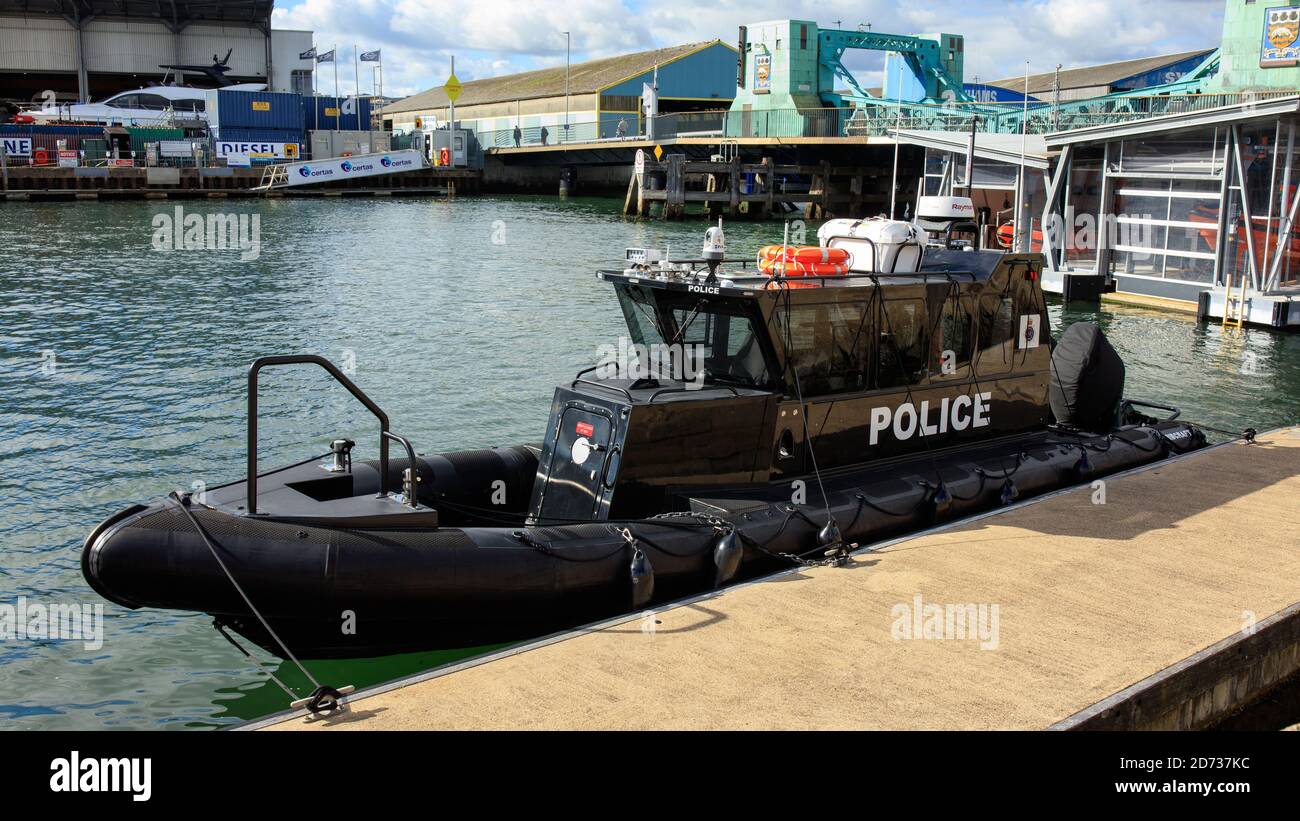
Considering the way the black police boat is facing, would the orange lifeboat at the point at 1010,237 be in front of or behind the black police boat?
behind

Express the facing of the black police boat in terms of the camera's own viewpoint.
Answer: facing the viewer and to the left of the viewer
